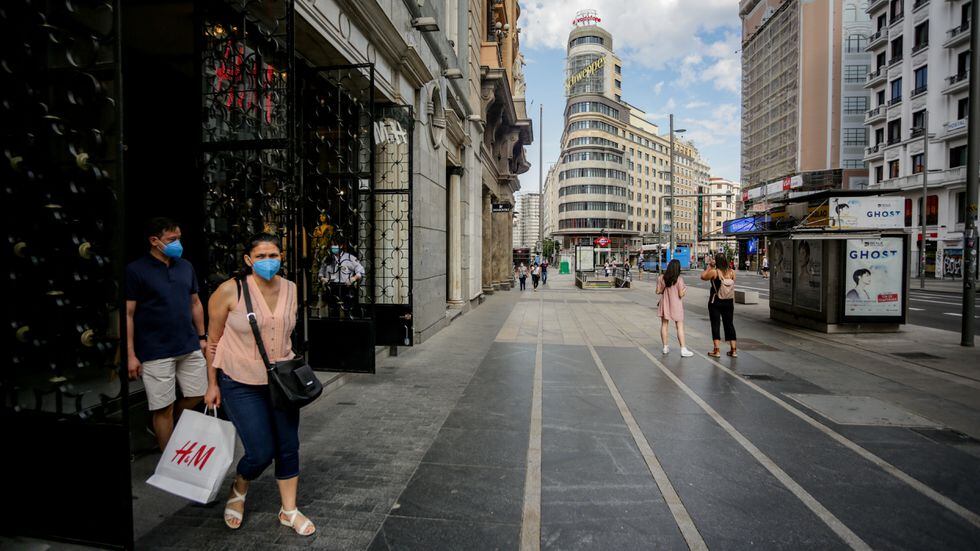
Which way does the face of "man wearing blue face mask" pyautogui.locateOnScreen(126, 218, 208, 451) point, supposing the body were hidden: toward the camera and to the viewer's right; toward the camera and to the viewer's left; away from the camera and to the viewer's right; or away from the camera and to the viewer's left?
toward the camera and to the viewer's right

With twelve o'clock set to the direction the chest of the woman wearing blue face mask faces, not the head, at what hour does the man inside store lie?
The man inside store is roughly at 8 o'clock from the woman wearing blue face mask.

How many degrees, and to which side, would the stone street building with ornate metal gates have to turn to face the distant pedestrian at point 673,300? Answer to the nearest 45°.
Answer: approximately 45° to its left

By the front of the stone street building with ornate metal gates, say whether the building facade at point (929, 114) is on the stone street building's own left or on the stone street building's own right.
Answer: on the stone street building's own left

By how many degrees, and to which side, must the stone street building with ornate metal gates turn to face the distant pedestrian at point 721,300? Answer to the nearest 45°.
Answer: approximately 45° to its left

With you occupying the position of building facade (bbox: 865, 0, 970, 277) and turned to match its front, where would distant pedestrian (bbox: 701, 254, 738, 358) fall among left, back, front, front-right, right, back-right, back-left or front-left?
front-left

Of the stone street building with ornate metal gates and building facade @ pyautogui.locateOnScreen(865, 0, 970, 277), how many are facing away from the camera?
0

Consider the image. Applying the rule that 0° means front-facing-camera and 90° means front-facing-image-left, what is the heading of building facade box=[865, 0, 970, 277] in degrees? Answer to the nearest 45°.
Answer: approximately 45°

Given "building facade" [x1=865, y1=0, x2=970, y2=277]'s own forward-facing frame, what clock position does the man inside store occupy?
The man inside store is roughly at 11 o'clock from the building facade.

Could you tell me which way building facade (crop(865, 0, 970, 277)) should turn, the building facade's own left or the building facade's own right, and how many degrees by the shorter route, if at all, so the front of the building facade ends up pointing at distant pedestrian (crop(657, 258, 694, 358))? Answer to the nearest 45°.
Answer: approximately 45° to the building facade's own left

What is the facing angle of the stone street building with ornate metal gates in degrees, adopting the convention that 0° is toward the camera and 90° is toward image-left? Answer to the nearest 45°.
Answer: approximately 315°

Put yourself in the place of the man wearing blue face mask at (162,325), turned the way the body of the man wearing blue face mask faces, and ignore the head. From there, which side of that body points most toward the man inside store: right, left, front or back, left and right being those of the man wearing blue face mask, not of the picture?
left

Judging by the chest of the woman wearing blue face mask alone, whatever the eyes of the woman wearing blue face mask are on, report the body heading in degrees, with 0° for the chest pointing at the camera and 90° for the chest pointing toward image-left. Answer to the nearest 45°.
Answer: approximately 315°

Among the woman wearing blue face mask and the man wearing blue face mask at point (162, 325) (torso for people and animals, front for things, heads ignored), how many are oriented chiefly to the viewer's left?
0
